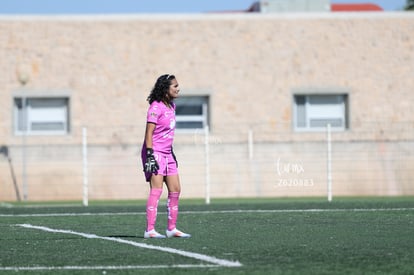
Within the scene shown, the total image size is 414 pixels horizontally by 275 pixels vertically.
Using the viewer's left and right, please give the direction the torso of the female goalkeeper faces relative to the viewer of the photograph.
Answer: facing the viewer and to the right of the viewer

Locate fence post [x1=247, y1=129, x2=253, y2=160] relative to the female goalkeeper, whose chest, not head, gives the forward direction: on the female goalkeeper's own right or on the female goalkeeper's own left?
on the female goalkeeper's own left
